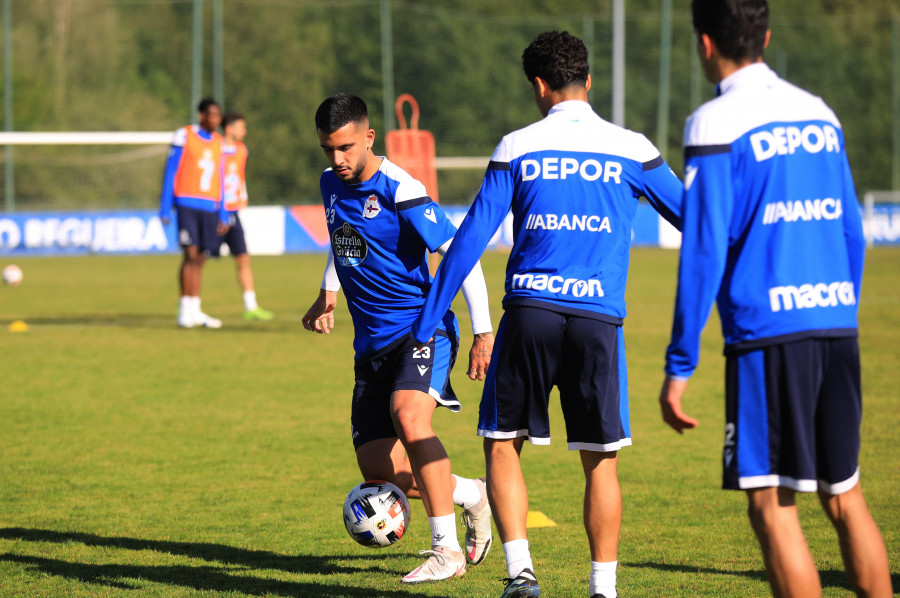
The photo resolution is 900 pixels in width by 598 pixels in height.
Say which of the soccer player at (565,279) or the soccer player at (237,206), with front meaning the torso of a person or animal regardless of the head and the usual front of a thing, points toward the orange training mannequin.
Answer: the soccer player at (565,279)

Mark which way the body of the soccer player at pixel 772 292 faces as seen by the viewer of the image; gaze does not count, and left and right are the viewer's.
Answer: facing away from the viewer and to the left of the viewer

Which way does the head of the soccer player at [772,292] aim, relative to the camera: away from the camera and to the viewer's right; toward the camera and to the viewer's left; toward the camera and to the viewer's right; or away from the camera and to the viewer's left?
away from the camera and to the viewer's left

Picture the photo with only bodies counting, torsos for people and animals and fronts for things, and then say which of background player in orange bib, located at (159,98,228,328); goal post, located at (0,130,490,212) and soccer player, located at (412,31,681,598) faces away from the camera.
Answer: the soccer player

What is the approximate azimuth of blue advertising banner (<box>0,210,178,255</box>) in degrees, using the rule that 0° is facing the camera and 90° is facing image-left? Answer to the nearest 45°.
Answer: approximately 0°

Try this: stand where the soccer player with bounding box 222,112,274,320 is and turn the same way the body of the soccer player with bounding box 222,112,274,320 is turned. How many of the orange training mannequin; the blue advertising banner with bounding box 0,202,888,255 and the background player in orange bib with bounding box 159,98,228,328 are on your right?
1

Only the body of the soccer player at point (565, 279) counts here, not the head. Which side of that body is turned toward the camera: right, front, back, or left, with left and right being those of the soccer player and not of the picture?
back

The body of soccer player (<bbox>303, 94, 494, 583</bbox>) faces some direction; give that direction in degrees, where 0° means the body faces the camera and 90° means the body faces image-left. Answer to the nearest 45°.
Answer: approximately 45°

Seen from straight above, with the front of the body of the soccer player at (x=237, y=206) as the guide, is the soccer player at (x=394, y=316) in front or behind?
in front

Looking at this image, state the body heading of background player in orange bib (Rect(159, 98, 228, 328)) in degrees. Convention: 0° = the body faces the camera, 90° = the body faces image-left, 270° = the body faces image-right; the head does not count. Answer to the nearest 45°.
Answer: approximately 315°

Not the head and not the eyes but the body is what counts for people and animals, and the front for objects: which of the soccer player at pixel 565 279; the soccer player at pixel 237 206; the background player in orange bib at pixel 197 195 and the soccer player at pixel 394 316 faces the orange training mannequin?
the soccer player at pixel 565 279
